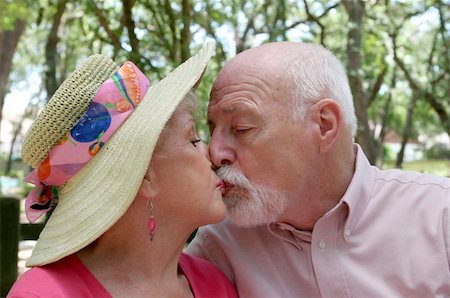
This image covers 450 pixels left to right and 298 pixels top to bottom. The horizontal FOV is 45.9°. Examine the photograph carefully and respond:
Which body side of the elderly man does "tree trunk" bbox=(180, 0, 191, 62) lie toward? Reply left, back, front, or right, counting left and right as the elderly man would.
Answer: right

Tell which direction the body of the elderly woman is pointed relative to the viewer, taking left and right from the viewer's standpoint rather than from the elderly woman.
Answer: facing the viewer and to the right of the viewer

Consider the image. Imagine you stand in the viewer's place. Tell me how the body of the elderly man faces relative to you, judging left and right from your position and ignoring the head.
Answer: facing the viewer and to the left of the viewer

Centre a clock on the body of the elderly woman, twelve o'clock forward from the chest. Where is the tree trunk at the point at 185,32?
The tree trunk is roughly at 8 o'clock from the elderly woman.

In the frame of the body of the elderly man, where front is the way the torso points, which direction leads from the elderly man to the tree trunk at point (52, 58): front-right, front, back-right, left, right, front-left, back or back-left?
right

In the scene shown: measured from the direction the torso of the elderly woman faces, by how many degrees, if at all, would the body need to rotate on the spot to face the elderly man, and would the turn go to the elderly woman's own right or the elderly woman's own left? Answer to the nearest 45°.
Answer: approximately 45° to the elderly woman's own left

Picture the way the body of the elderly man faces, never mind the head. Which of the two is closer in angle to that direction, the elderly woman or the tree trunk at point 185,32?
the elderly woman

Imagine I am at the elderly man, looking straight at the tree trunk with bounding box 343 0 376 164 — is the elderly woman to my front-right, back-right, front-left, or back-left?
back-left

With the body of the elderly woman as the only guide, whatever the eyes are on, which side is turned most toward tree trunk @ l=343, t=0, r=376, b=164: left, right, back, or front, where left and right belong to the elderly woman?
left

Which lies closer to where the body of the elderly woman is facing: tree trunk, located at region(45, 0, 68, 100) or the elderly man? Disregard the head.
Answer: the elderly man

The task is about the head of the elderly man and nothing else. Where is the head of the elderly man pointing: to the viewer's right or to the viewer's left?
to the viewer's left

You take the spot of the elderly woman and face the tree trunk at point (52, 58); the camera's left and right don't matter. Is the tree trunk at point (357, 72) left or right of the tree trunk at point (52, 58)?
right

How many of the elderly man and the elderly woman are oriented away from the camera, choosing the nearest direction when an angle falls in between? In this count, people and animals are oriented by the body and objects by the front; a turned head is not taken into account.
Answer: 0

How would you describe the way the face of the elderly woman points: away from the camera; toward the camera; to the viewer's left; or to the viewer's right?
to the viewer's right
